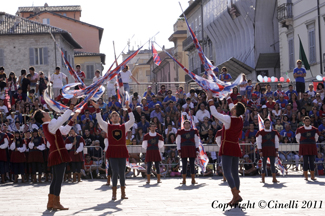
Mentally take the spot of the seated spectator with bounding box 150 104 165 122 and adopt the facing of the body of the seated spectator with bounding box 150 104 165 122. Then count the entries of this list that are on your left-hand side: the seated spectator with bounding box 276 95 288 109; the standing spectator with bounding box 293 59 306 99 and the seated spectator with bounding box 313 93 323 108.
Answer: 3

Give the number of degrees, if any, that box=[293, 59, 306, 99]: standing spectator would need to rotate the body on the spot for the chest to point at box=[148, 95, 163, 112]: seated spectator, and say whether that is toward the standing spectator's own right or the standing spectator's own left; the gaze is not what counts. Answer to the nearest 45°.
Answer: approximately 90° to the standing spectator's own right

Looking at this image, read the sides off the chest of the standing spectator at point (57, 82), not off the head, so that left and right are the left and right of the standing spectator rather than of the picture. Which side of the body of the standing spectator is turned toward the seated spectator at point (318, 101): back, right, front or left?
left

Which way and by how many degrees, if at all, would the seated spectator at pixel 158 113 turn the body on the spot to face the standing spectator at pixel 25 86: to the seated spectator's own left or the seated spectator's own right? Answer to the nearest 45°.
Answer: approximately 90° to the seated spectator's own right

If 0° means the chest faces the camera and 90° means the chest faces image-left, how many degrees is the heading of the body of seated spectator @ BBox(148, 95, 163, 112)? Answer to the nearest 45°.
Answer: approximately 0°

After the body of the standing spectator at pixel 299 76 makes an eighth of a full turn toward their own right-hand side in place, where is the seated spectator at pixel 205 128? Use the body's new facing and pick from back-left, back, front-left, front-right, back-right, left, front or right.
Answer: front

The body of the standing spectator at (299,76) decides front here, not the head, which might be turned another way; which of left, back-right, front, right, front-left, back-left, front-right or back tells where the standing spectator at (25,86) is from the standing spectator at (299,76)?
right

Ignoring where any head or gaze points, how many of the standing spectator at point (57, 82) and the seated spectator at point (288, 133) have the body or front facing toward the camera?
2

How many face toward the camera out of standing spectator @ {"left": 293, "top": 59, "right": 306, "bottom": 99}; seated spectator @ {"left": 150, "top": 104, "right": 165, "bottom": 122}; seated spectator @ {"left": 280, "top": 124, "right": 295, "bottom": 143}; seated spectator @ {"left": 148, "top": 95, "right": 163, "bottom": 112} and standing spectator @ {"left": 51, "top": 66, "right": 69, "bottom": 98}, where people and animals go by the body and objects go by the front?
5

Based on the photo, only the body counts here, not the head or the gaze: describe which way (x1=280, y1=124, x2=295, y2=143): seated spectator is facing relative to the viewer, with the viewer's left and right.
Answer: facing the viewer

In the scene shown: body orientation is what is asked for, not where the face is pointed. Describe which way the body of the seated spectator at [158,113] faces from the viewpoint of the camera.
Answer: toward the camera

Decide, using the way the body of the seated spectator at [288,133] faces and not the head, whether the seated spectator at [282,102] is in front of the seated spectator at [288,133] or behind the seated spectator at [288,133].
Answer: behind

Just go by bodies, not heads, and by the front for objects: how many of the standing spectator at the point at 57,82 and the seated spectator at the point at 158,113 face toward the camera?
2

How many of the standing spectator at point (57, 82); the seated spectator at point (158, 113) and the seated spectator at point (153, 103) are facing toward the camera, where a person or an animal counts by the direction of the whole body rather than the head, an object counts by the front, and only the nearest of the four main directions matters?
3

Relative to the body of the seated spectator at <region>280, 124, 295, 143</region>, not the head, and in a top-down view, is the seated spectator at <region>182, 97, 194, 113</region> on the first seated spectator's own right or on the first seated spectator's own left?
on the first seated spectator's own right

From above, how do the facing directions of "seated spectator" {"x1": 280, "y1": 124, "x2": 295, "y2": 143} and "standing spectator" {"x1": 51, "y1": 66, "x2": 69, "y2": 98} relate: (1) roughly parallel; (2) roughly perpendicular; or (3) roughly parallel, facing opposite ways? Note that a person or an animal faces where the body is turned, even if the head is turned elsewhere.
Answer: roughly parallel

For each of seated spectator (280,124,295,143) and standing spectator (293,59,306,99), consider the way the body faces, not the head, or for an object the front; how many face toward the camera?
2
